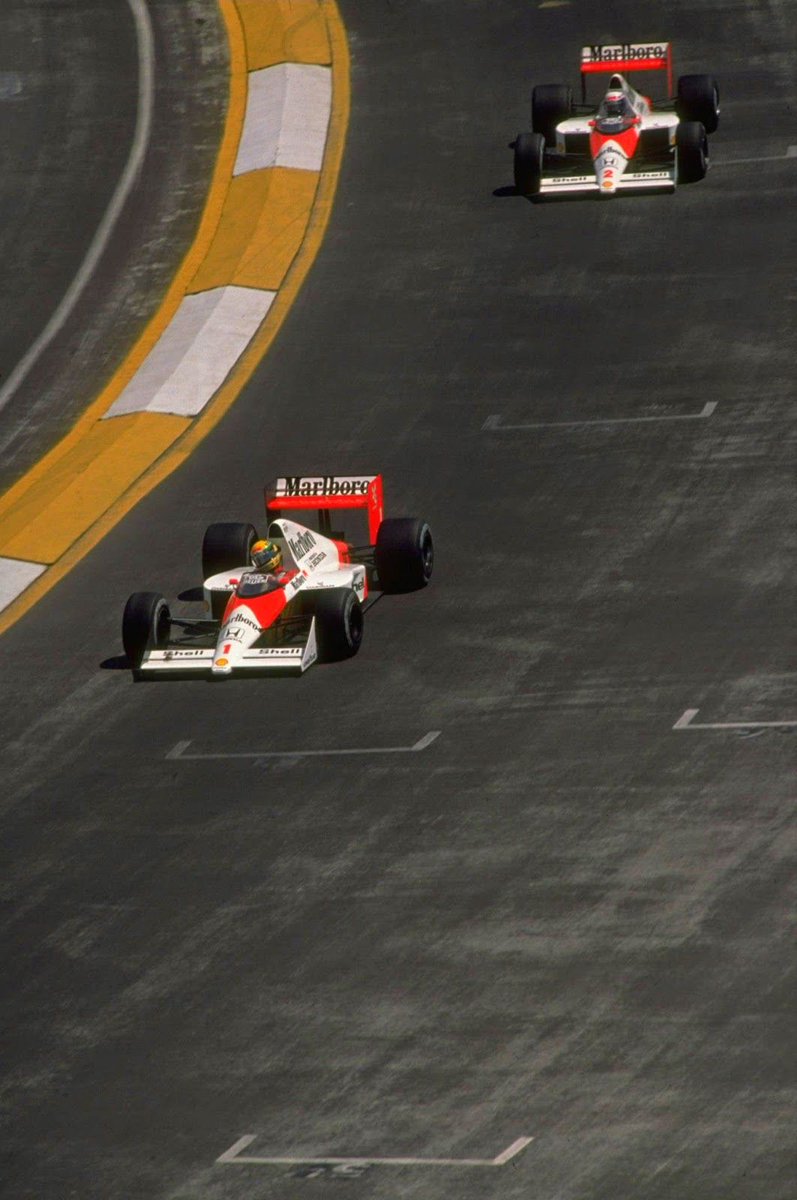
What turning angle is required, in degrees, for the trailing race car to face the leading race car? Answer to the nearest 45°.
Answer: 0° — it already faces it

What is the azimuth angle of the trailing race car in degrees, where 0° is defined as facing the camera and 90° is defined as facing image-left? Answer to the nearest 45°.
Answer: approximately 0°
